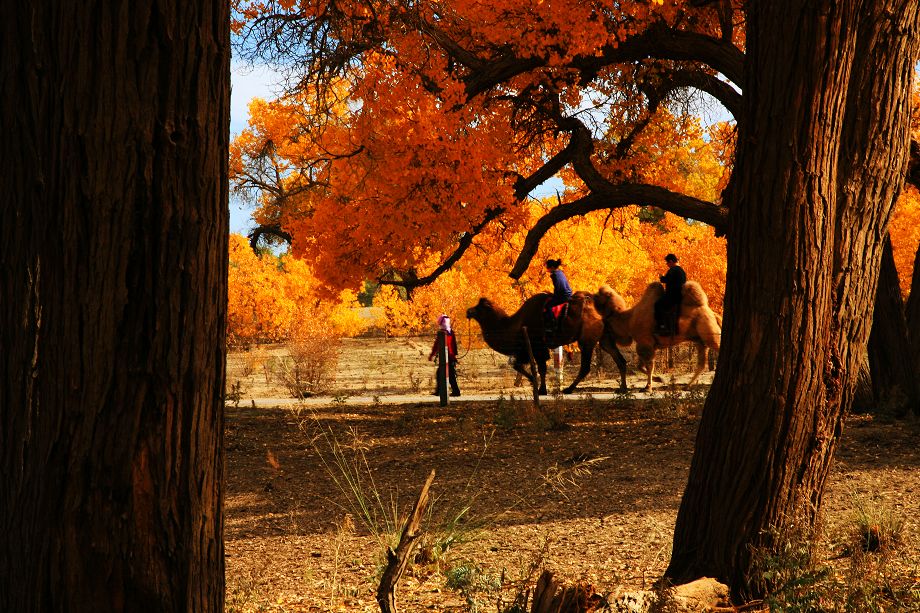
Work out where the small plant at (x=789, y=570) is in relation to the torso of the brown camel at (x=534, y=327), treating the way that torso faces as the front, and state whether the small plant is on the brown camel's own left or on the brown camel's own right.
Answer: on the brown camel's own left

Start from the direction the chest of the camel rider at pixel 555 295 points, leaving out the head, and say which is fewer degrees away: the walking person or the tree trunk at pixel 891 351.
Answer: the walking person

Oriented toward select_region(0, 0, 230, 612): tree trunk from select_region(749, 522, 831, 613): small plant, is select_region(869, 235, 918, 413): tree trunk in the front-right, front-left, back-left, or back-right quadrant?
back-right

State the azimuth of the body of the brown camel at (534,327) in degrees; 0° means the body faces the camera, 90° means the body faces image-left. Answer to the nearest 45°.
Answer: approximately 90°

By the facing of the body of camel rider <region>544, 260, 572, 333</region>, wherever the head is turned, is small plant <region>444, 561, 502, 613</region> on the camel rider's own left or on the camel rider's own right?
on the camel rider's own left

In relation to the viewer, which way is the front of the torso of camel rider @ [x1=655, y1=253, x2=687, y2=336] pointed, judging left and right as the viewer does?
facing to the left of the viewer

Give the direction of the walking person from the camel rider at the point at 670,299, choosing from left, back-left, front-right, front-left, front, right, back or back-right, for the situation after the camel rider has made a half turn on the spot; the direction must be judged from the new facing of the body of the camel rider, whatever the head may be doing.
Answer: back

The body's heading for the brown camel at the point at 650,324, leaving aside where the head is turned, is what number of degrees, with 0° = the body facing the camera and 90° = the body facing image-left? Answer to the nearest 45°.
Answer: approximately 90°

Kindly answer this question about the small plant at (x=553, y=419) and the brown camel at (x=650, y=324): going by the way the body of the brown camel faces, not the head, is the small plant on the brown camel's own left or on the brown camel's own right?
on the brown camel's own left

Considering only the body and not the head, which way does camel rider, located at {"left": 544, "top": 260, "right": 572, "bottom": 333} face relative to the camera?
to the viewer's left

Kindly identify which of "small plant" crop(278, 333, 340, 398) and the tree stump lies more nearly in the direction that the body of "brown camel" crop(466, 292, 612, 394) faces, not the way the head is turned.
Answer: the small plant

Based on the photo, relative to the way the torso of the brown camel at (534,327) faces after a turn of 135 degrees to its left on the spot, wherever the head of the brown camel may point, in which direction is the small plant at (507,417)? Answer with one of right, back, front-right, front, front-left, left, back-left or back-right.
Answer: front-right
